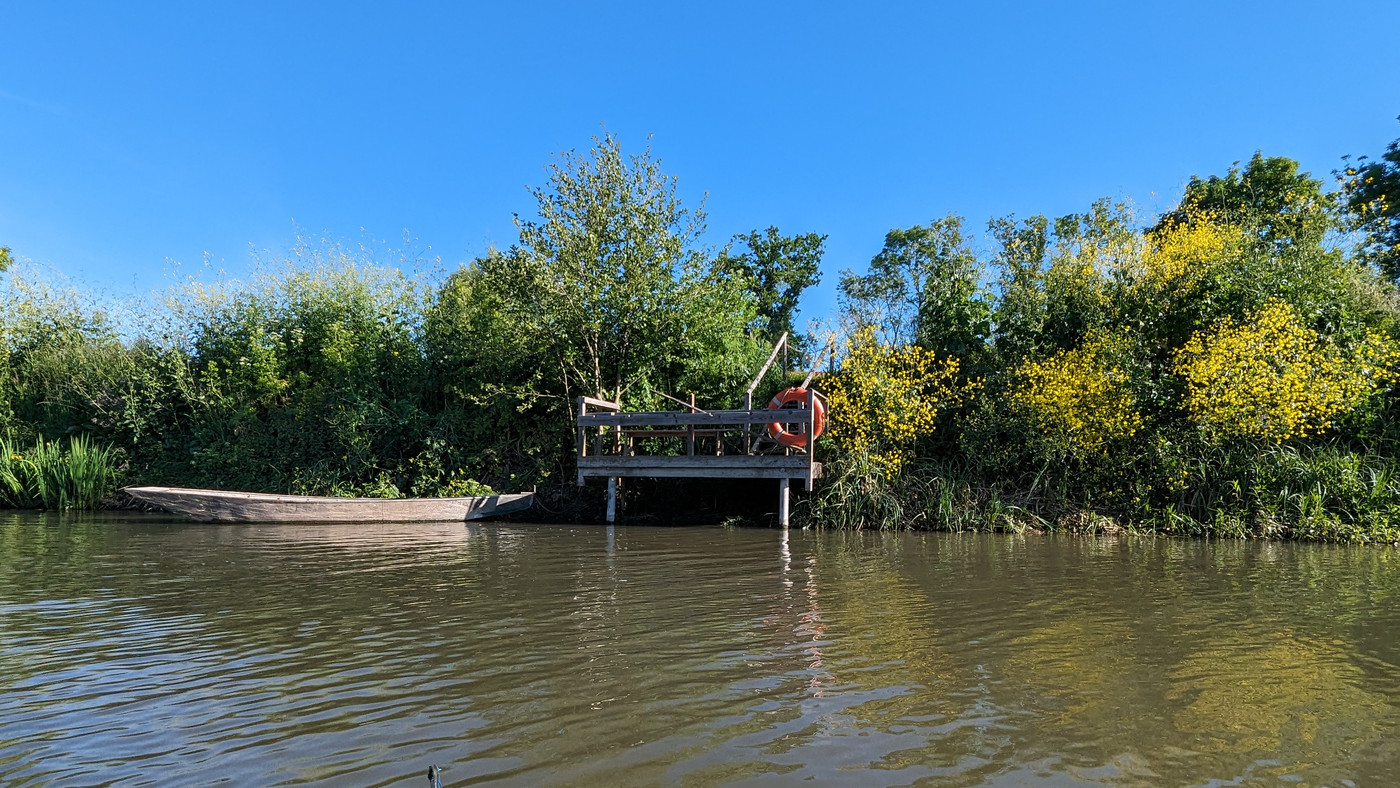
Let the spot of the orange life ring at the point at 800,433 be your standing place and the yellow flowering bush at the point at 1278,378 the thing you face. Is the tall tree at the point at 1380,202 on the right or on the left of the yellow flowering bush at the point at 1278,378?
left
